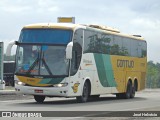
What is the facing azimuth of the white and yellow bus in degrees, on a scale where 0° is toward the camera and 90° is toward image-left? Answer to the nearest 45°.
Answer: approximately 45°
